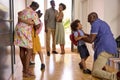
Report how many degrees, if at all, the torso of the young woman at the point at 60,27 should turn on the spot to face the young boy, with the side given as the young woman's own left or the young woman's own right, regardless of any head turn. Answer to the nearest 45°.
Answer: approximately 45° to the young woman's own left

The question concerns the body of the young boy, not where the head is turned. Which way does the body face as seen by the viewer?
to the viewer's right

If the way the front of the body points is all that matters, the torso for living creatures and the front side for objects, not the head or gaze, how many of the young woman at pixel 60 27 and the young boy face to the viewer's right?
1

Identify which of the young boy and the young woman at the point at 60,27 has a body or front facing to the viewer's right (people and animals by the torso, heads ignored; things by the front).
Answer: the young boy

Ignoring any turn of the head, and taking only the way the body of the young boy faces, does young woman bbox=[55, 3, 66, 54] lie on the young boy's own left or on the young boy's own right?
on the young boy's own left

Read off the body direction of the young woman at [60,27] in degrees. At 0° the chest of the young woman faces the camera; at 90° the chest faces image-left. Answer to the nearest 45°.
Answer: approximately 45°
